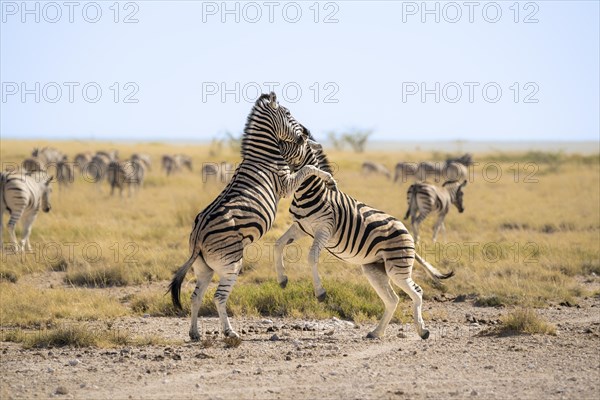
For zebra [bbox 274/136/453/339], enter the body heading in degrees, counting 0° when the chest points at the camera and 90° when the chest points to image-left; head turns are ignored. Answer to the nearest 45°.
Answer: approximately 90°

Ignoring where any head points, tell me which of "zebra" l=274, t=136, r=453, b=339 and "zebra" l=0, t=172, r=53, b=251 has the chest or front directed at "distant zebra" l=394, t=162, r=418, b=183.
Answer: "zebra" l=0, t=172, r=53, b=251

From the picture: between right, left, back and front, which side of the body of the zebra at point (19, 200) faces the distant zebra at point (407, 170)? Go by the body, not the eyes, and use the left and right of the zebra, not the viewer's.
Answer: front

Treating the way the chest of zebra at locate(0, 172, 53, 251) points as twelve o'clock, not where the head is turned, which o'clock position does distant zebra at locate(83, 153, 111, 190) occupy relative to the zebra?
The distant zebra is roughly at 11 o'clock from the zebra.

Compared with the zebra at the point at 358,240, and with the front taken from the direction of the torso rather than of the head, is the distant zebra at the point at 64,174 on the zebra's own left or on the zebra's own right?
on the zebra's own right

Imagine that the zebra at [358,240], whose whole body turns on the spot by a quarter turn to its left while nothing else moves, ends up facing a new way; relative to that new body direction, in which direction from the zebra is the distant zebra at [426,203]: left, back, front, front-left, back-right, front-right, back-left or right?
back

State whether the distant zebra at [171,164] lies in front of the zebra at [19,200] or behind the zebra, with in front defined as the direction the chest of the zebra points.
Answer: in front
